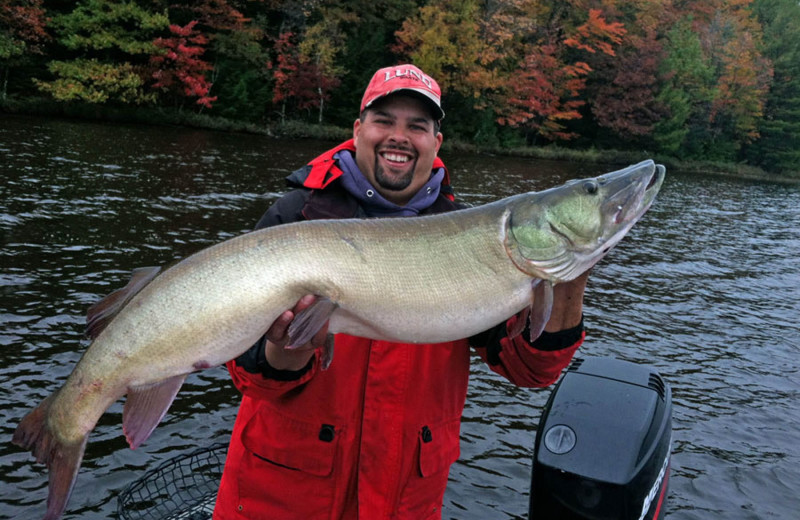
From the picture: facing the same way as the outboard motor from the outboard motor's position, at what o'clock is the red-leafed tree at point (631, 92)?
The red-leafed tree is roughly at 6 o'clock from the outboard motor.

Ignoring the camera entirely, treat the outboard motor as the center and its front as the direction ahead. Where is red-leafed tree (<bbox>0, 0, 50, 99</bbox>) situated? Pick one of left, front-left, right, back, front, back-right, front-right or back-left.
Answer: back-right

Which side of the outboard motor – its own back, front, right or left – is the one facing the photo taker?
front

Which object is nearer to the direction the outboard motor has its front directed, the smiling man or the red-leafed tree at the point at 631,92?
the smiling man

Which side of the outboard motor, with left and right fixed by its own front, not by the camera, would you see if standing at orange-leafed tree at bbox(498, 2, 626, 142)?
back

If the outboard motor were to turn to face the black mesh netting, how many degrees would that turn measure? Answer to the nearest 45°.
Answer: approximately 90° to its right

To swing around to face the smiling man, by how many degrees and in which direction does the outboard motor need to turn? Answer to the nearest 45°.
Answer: approximately 45° to its right

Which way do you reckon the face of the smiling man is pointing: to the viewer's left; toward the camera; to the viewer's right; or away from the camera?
toward the camera

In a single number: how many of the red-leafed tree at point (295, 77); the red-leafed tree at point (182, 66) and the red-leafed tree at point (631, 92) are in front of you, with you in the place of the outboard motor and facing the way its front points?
0

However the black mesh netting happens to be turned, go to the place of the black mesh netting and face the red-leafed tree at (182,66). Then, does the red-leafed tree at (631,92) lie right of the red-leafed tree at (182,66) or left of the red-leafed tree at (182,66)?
right

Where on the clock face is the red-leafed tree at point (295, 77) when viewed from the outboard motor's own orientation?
The red-leafed tree is roughly at 5 o'clock from the outboard motor.

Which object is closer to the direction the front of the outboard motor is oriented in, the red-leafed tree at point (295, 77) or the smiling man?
the smiling man

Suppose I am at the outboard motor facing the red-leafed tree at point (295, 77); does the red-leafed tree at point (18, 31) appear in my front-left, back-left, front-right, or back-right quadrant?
front-left

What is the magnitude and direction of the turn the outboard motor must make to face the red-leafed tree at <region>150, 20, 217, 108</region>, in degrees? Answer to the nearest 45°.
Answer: approximately 135° to its right
